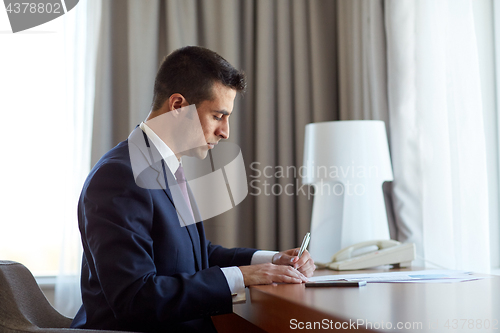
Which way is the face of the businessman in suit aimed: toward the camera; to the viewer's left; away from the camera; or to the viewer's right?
to the viewer's right

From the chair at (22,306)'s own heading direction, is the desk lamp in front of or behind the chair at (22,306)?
in front

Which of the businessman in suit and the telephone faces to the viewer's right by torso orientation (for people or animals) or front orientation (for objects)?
the businessman in suit

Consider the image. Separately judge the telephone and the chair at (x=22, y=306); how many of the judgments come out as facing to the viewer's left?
1

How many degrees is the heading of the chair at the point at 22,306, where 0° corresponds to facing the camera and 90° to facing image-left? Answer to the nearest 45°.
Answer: approximately 270°

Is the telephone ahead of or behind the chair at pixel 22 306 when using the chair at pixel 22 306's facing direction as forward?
ahead

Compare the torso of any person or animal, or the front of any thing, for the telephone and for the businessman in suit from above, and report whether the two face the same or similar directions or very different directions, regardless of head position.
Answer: very different directions

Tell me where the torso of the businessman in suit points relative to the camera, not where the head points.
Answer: to the viewer's right

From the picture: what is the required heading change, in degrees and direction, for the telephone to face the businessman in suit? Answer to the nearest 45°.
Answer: approximately 45° to its left

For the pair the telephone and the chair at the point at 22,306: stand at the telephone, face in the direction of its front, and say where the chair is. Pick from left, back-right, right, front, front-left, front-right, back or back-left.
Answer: front-left

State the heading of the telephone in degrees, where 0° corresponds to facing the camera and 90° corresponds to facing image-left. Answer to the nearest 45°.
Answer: approximately 90°
